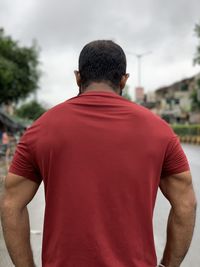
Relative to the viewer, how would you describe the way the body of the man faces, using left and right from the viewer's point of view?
facing away from the viewer

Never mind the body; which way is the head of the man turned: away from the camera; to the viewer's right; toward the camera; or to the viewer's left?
away from the camera

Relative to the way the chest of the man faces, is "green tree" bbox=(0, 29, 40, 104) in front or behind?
in front
